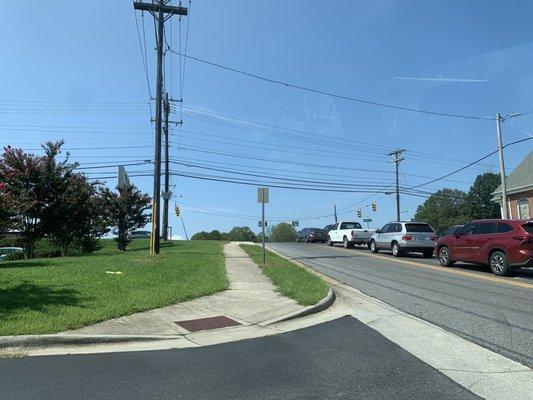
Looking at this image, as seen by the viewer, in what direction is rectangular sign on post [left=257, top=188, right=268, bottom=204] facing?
away from the camera

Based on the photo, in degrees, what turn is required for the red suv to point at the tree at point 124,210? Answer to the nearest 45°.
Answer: approximately 45° to its left

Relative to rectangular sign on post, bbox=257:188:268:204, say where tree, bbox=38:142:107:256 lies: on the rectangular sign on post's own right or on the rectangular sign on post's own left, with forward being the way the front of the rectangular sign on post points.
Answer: on the rectangular sign on post's own left

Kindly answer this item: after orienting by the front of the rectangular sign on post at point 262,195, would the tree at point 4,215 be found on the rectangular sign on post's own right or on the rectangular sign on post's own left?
on the rectangular sign on post's own left

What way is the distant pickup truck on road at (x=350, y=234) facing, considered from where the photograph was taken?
facing away from the viewer and to the left of the viewer

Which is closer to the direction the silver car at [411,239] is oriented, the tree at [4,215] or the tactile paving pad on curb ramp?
the tree
